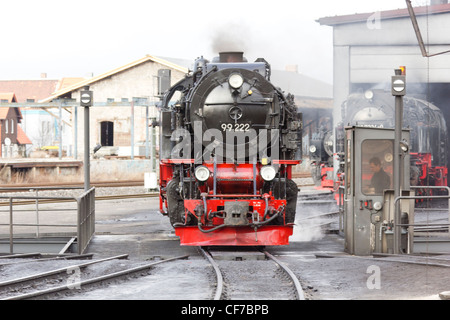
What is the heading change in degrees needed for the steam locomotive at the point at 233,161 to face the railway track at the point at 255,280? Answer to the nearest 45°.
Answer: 0° — it already faces it

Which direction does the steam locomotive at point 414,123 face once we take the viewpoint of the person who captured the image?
facing the viewer and to the left of the viewer

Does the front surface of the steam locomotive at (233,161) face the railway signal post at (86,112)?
no

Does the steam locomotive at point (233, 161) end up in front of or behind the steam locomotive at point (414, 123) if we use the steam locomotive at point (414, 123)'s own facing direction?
in front

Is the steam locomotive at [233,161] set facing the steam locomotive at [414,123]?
no

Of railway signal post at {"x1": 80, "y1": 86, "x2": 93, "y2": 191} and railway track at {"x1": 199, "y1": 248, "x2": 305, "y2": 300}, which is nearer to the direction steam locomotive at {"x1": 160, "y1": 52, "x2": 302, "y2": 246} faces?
the railway track

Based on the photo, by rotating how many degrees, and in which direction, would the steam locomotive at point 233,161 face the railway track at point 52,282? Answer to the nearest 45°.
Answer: approximately 45° to its right

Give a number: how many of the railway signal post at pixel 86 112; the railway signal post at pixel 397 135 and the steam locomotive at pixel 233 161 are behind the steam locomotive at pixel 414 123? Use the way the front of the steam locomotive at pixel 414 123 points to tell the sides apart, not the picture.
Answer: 0

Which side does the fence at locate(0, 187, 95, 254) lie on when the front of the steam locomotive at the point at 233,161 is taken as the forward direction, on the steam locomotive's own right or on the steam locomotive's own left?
on the steam locomotive's own right

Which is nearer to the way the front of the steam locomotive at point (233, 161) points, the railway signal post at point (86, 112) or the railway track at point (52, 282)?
the railway track

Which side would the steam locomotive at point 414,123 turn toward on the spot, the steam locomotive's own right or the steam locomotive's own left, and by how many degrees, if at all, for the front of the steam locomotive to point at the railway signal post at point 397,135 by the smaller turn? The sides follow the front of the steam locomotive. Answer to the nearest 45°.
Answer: approximately 45° to the steam locomotive's own left

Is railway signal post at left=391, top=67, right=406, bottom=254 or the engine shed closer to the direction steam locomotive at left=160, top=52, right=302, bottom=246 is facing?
the railway signal post

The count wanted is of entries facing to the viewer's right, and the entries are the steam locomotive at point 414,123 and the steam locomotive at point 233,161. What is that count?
0

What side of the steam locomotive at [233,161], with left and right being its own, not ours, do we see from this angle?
front
